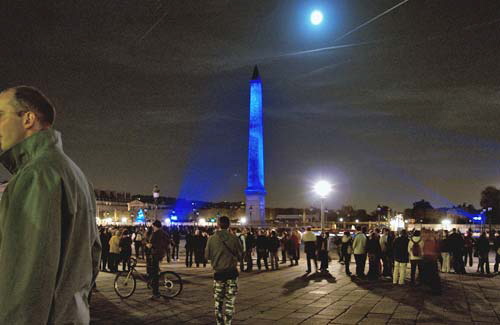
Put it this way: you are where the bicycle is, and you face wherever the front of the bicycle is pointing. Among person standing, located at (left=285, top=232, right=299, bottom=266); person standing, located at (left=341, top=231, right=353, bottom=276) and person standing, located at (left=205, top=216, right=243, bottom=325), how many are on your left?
1

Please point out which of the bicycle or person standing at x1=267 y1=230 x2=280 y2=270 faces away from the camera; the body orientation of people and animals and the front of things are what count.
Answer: the person standing

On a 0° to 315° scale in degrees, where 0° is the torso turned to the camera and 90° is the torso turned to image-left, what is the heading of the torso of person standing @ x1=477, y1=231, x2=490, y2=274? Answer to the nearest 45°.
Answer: approximately 180°

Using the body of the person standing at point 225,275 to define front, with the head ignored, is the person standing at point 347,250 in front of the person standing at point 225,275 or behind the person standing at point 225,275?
in front

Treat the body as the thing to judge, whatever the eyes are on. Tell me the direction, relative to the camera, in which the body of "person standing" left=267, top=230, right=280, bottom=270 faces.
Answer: away from the camera

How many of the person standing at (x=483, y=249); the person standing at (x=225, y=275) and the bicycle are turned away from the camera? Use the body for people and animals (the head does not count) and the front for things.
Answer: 2

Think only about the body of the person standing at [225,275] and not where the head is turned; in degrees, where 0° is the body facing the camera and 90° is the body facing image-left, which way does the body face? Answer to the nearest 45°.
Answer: approximately 180°

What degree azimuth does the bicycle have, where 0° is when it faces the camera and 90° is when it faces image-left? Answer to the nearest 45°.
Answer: approximately 90°

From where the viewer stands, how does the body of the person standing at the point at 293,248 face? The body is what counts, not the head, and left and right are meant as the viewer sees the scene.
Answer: facing away from the viewer

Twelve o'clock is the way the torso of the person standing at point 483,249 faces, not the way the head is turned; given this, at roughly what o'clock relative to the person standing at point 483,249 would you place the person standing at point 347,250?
the person standing at point 347,250 is roughly at 8 o'clock from the person standing at point 483,249.

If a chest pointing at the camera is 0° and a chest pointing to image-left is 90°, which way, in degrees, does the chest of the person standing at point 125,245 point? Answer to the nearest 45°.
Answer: approximately 180°

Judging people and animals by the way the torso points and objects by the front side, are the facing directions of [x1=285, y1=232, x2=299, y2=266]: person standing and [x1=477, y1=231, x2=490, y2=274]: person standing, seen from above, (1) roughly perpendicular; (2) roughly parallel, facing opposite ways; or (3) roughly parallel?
roughly parallel
